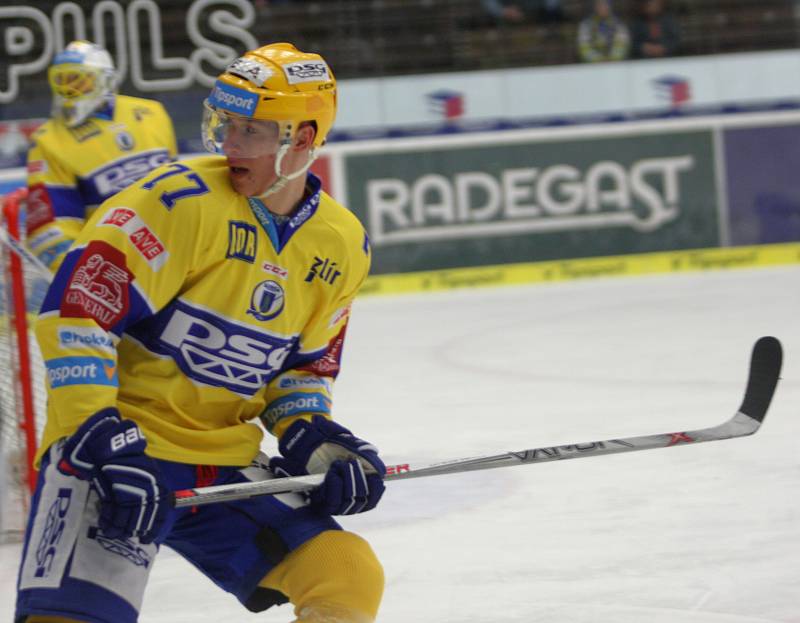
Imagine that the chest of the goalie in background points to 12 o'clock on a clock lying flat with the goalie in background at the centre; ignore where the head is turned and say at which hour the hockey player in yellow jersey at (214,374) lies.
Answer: The hockey player in yellow jersey is roughly at 12 o'clock from the goalie in background.

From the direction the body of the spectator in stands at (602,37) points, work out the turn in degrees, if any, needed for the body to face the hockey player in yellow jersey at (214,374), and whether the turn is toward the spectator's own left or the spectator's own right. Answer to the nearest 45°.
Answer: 0° — they already face them

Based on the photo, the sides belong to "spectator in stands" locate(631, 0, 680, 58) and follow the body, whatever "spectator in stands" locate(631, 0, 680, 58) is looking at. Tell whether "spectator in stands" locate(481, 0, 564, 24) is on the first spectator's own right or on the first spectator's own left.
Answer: on the first spectator's own right

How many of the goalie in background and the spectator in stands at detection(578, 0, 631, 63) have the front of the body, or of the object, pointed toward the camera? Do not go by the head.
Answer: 2

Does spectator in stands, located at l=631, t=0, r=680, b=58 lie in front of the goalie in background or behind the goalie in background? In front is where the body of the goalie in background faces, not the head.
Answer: behind

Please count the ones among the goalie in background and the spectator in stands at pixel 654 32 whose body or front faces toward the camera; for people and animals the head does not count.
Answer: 2

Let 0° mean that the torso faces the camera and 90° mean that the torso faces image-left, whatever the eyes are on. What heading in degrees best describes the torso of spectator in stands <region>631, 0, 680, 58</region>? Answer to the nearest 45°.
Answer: approximately 0°

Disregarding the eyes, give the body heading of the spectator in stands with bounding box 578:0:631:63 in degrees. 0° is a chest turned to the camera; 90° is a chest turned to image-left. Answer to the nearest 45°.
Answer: approximately 0°

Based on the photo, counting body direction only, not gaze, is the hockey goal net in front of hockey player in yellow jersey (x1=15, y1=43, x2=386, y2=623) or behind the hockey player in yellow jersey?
behind
